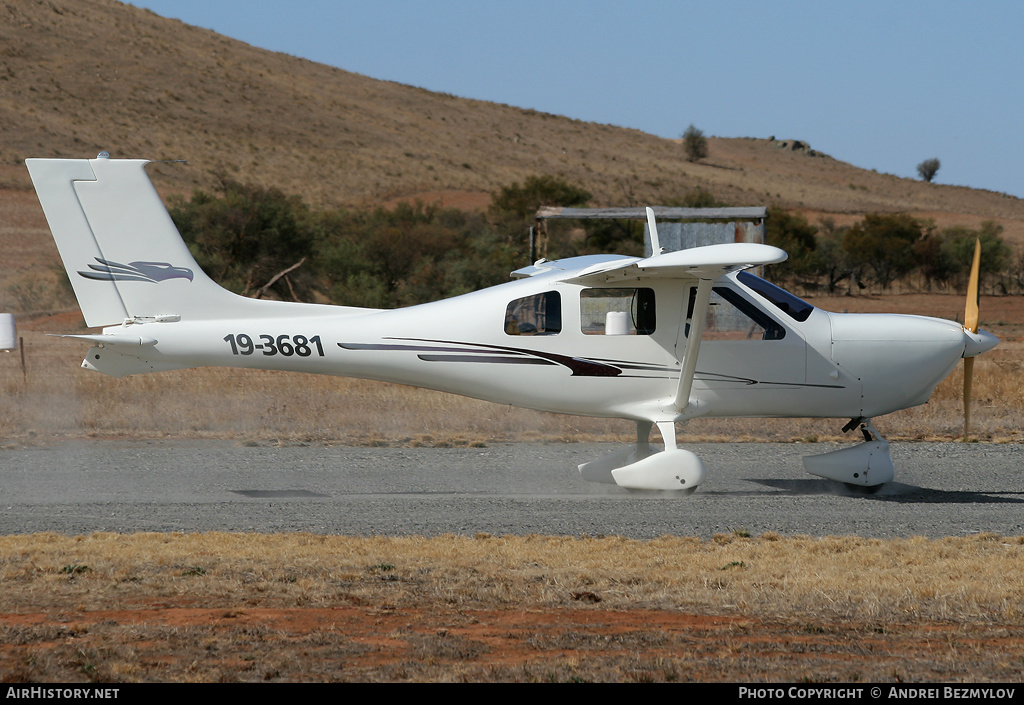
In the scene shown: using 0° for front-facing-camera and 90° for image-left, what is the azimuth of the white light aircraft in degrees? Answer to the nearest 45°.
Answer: approximately 270°
